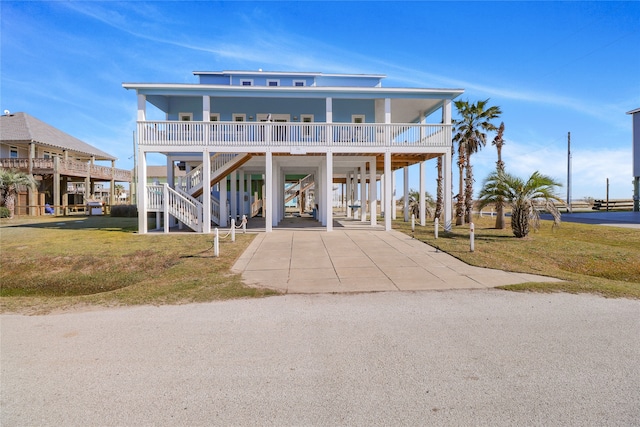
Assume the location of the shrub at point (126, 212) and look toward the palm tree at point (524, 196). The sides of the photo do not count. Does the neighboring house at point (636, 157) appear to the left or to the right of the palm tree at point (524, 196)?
left

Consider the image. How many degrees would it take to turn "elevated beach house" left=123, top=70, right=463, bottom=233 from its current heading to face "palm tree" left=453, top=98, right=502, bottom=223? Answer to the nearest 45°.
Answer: approximately 90° to its left

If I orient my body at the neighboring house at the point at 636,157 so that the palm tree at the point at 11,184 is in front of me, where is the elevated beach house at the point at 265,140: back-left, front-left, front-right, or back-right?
front-left

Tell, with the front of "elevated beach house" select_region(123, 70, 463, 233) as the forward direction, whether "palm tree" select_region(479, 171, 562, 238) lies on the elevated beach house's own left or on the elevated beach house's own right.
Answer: on the elevated beach house's own left

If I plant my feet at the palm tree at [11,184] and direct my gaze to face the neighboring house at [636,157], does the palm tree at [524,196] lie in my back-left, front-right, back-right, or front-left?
front-right

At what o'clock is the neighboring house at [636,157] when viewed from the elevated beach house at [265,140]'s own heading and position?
The neighboring house is roughly at 8 o'clock from the elevated beach house.

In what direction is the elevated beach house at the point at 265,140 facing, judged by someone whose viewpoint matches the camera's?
facing the viewer

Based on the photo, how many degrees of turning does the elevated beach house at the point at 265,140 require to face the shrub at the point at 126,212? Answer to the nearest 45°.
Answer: approximately 135° to its right

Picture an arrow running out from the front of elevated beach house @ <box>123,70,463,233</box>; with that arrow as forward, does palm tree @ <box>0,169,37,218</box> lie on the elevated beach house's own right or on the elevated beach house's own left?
on the elevated beach house's own right

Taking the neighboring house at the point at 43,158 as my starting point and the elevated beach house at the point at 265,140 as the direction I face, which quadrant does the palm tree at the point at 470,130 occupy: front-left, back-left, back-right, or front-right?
front-left

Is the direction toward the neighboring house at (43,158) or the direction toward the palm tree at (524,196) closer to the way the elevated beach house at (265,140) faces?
the palm tree
